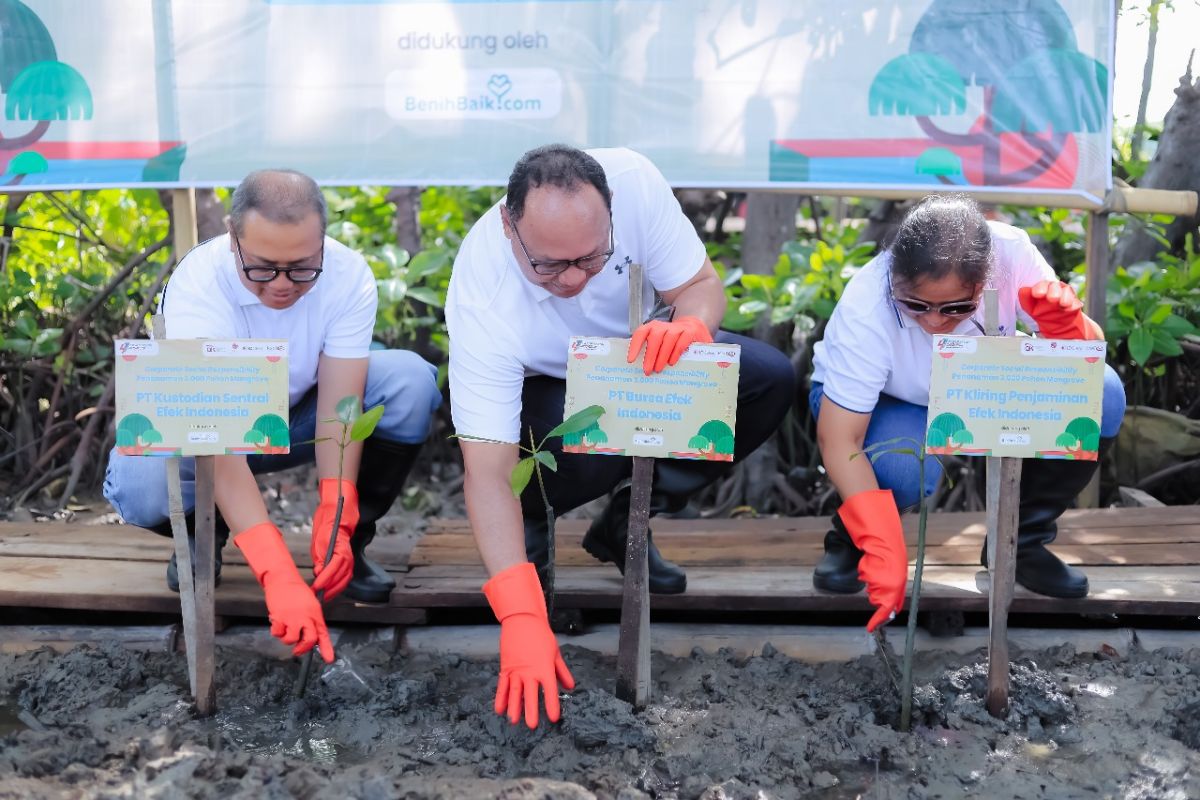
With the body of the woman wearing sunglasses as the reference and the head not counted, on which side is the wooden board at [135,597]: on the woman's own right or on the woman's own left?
on the woman's own right

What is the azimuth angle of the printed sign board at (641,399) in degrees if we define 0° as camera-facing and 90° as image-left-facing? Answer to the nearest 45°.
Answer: approximately 0°

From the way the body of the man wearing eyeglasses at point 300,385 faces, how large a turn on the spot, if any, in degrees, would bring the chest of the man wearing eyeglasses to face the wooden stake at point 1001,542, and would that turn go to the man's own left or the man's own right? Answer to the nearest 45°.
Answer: approximately 45° to the man's own left

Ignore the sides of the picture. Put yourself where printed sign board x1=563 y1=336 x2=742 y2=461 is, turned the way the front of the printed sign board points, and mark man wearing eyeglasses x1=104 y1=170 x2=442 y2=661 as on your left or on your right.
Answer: on your right

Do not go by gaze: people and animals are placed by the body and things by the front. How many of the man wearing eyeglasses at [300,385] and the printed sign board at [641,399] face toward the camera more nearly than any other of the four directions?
2
